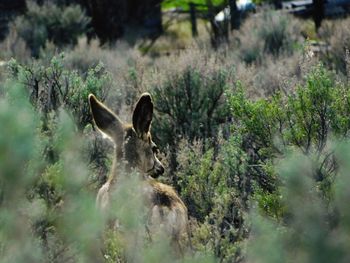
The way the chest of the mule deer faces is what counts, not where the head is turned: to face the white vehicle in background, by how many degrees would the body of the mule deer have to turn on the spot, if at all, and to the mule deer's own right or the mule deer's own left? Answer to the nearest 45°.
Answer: approximately 45° to the mule deer's own right

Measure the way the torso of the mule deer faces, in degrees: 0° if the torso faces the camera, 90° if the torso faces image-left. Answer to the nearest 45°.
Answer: approximately 135°

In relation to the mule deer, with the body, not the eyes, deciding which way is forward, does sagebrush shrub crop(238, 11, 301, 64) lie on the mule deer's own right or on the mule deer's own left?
on the mule deer's own right
